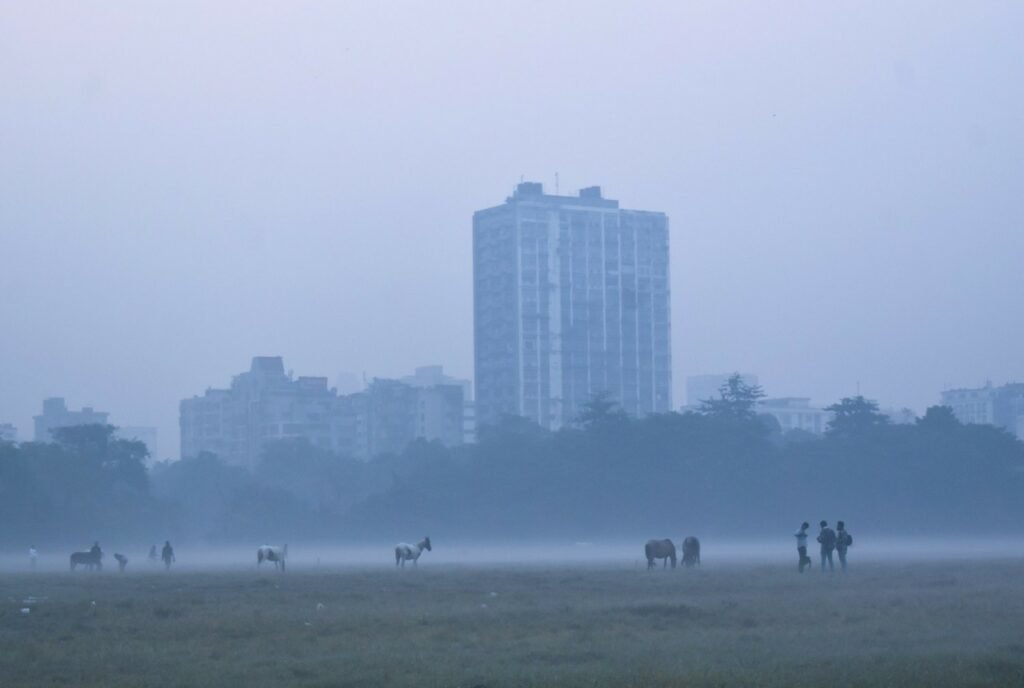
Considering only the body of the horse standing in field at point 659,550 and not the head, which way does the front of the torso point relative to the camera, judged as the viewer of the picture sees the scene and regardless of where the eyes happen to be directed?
to the viewer's left
